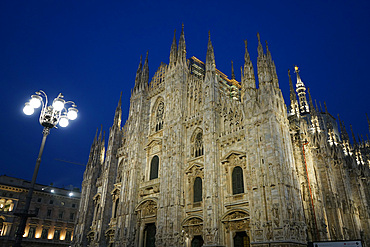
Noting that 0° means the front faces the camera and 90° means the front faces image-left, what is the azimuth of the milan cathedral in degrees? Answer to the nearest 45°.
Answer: approximately 45°
